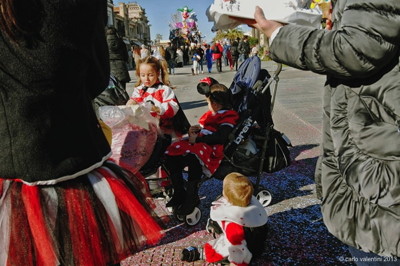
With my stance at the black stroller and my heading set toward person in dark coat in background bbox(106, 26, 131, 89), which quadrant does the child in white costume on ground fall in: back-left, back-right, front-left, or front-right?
back-left

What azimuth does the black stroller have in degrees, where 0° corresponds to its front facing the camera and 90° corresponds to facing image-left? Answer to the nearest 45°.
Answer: approximately 45°

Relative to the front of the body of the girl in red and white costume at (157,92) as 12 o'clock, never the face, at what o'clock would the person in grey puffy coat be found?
The person in grey puffy coat is roughly at 10 o'clock from the girl in red and white costume.

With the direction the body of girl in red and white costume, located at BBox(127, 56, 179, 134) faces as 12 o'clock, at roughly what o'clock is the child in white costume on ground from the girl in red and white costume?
The child in white costume on ground is roughly at 10 o'clock from the girl in red and white costume.

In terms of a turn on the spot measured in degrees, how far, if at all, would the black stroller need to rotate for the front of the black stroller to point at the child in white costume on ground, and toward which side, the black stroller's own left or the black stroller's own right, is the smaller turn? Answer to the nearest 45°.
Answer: approximately 45° to the black stroller's own left

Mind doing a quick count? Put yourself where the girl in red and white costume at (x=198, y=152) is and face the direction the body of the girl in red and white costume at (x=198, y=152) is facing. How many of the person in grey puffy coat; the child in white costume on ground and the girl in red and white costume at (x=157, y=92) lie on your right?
1

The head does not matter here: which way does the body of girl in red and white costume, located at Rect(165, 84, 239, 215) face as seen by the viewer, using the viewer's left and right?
facing the viewer and to the left of the viewer

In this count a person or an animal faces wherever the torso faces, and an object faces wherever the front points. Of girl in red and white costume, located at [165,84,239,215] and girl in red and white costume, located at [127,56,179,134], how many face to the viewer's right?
0

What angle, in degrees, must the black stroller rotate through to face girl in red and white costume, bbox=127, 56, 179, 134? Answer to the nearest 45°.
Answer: approximately 45° to its right

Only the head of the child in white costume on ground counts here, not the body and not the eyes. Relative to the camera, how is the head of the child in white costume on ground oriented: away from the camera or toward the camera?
away from the camera

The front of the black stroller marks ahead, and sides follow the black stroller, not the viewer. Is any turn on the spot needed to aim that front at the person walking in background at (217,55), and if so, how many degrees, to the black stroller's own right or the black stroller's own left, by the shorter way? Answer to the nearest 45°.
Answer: approximately 135° to the black stroller's own right

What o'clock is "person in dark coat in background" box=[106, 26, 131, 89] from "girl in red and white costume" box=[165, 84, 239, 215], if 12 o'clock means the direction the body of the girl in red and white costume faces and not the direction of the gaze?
The person in dark coat in background is roughly at 2 o'clock from the girl in red and white costume.

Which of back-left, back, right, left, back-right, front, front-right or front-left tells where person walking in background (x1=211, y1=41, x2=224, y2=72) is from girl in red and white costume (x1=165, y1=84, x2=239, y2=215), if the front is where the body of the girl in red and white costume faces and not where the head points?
back-right

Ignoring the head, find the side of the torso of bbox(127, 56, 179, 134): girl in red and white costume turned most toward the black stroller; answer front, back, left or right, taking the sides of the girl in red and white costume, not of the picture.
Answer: left
